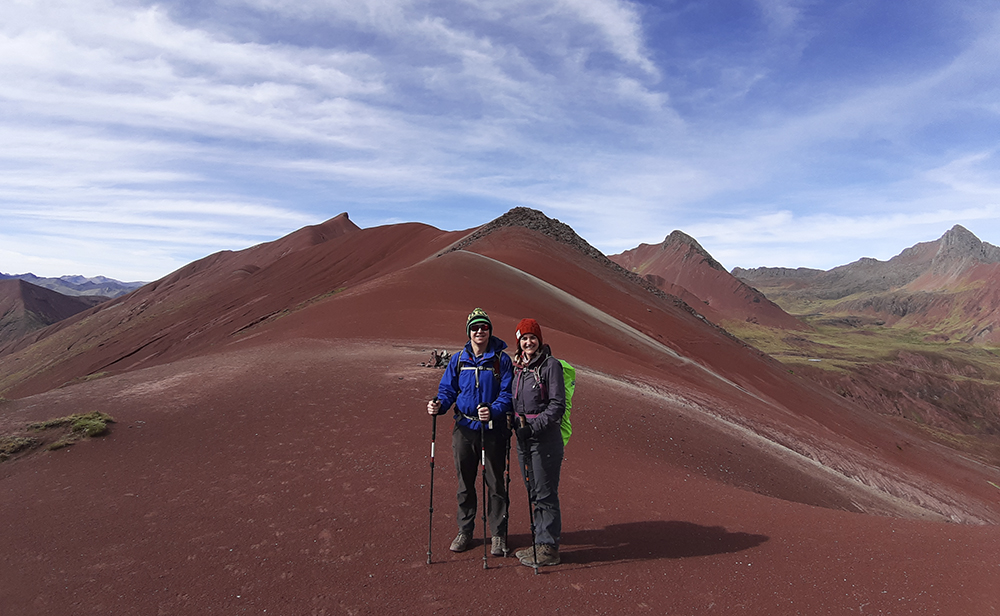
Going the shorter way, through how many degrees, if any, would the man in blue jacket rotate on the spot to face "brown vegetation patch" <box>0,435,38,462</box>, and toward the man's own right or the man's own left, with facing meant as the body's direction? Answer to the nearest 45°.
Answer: approximately 135° to the man's own right

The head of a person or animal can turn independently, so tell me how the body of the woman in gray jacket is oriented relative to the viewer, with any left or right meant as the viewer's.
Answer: facing the viewer and to the left of the viewer

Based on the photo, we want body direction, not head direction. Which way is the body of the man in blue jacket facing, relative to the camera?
toward the camera
